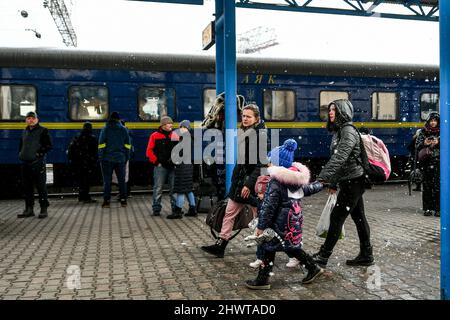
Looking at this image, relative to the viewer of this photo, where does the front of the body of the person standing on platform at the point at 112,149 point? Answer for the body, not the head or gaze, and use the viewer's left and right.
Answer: facing away from the viewer

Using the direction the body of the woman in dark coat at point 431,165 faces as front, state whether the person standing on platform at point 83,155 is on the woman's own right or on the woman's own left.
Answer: on the woman's own right

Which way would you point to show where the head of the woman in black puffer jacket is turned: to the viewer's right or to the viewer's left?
to the viewer's left

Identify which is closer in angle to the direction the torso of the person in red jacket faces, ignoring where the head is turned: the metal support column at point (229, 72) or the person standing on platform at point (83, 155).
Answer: the metal support column

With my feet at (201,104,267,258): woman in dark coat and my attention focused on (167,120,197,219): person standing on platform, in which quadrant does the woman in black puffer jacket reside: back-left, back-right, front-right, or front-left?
back-right
